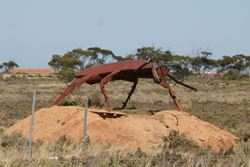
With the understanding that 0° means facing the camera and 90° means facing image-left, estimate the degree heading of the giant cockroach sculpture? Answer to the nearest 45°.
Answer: approximately 270°

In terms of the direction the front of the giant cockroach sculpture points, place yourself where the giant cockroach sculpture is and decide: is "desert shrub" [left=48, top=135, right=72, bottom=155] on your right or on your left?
on your right
